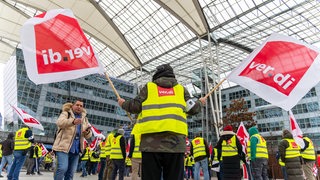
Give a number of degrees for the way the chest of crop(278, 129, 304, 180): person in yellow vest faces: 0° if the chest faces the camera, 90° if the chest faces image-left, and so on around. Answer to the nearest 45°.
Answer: approximately 135°

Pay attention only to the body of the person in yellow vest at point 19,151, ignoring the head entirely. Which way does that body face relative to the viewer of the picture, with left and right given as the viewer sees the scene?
facing away from the viewer and to the right of the viewer

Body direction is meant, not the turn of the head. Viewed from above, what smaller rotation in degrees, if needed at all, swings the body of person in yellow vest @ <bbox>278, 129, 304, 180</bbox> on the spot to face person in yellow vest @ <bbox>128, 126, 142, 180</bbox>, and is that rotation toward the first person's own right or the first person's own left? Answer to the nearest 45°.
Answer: approximately 90° to the first person's own left

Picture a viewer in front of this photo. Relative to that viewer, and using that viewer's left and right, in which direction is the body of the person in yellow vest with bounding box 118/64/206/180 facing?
facing away from the viewer

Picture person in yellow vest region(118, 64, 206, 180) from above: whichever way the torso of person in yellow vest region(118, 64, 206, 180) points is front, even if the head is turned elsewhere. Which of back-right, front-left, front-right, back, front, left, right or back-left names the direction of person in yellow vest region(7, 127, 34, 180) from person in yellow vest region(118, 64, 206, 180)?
front-left

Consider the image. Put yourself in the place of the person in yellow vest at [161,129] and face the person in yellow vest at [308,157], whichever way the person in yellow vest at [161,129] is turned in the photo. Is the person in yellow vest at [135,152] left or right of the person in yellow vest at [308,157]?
left

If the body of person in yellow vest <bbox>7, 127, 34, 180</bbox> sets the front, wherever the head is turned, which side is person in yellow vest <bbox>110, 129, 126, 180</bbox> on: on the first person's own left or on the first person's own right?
on the first person's own right

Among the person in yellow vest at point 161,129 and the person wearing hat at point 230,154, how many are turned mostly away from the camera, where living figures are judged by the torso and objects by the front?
2

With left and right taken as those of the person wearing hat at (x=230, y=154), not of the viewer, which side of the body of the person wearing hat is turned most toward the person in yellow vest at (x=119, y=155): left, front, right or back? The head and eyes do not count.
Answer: left

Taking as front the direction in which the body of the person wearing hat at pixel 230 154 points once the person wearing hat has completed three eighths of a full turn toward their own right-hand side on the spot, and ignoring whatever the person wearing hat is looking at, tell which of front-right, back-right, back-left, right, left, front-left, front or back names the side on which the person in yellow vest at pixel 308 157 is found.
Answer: left

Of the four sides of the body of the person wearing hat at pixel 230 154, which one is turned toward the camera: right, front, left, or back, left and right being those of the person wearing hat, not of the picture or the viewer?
back
